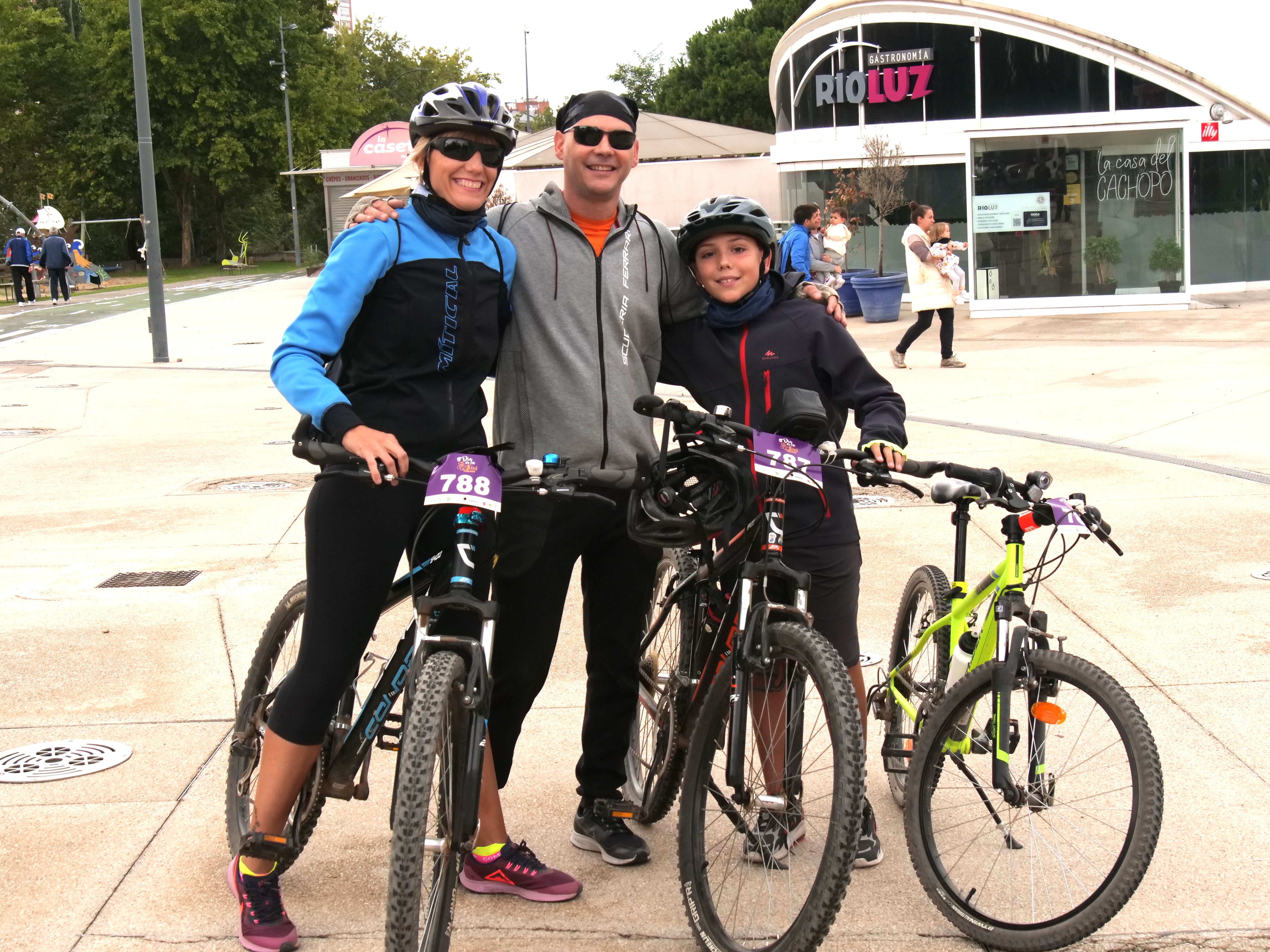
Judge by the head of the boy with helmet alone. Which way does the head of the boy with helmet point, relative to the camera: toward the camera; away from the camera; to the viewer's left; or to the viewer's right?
toward the camera

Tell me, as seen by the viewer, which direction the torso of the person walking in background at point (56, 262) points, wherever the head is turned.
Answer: away from the camera

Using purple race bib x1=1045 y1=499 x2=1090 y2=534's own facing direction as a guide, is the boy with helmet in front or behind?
behind

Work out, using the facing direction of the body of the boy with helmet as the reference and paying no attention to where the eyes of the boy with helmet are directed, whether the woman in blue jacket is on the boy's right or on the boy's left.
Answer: on the boy's right

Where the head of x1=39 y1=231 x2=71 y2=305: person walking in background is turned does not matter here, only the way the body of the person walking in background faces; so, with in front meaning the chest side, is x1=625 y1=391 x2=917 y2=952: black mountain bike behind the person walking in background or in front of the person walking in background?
behind

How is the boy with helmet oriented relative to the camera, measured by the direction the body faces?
toward the camera

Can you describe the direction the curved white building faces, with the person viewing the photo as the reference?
facing the viewer

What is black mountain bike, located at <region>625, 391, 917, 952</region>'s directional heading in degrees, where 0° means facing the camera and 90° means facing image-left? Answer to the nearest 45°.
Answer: approximately 315°

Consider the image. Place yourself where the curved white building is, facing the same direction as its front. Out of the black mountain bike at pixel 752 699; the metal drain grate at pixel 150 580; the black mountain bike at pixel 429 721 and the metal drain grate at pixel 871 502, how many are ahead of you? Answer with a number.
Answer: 4

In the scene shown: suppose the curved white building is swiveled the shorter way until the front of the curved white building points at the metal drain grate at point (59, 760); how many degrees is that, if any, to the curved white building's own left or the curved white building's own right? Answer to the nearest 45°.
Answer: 0° — it already faces it

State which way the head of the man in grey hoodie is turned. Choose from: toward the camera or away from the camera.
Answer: toward the camera
